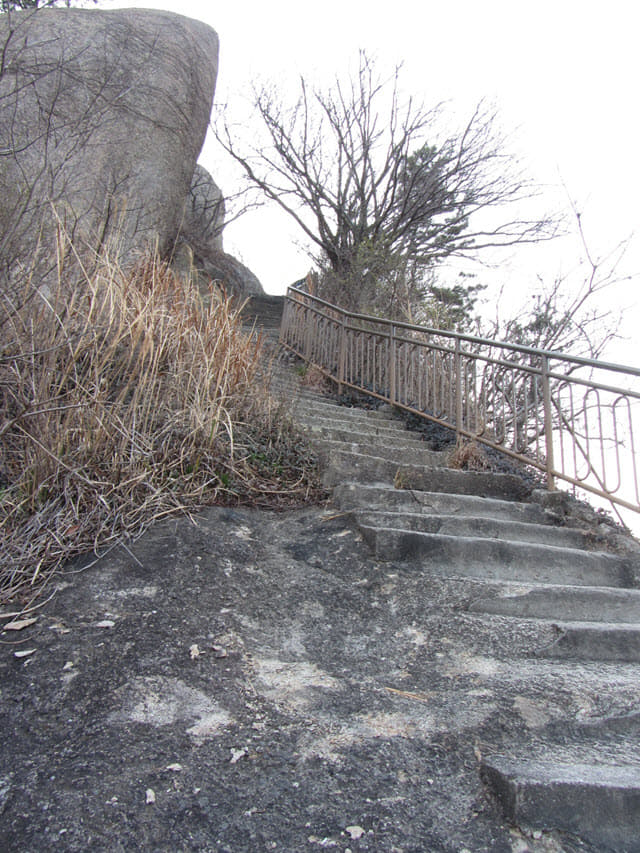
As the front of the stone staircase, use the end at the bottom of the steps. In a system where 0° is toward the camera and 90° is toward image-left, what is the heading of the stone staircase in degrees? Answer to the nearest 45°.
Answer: approximately 0°

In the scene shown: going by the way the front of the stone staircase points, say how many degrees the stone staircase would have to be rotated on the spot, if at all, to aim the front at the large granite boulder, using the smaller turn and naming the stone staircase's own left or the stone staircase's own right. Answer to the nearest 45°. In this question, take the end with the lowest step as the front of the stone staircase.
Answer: approximately 135° to the stone staircase's own right

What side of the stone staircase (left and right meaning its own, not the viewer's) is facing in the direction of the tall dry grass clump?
right
